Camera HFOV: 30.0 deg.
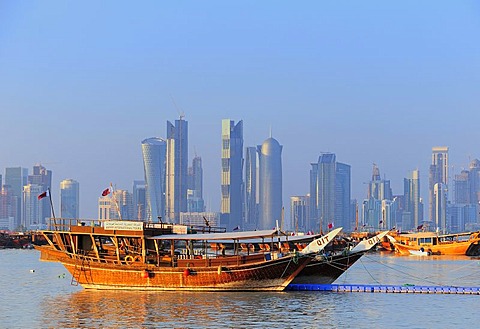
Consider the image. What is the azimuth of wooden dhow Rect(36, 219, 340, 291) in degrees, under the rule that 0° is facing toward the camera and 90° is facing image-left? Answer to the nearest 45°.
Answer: approximately 270°
